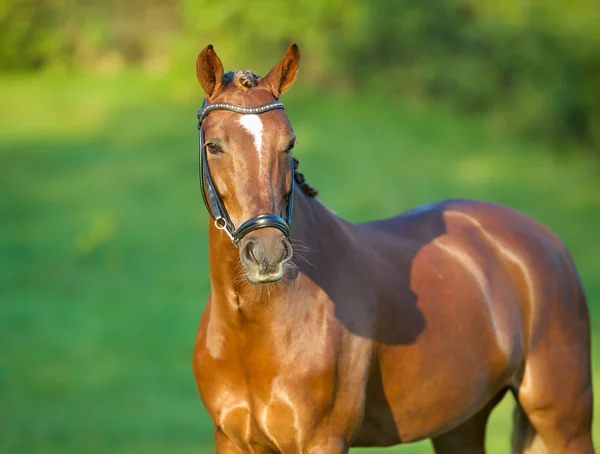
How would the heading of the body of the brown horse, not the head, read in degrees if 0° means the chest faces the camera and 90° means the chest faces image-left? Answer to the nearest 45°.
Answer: approximately 45°
